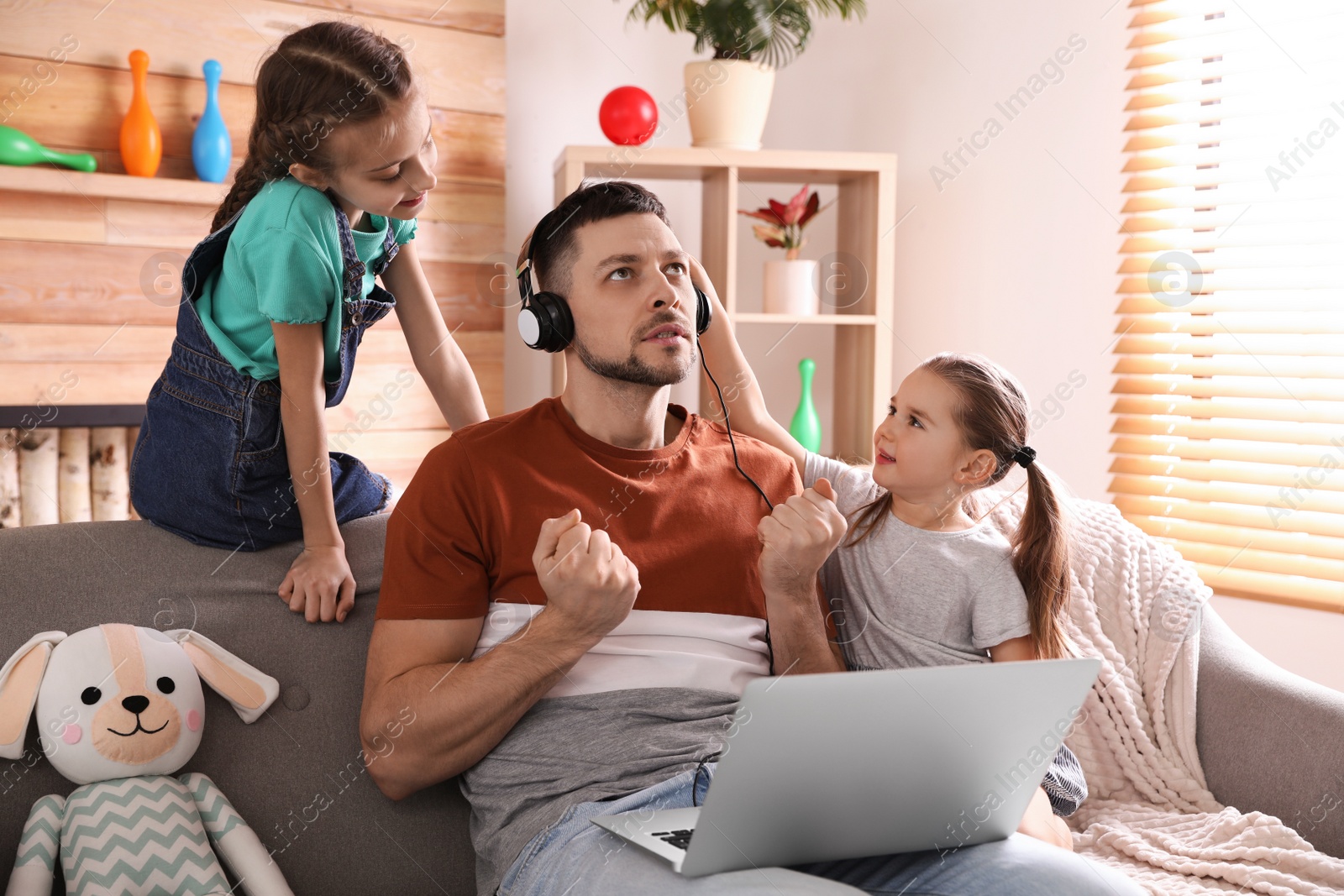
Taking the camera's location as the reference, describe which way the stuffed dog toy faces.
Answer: facing the viewer

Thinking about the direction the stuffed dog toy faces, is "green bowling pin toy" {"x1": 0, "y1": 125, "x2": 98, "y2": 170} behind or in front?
behind

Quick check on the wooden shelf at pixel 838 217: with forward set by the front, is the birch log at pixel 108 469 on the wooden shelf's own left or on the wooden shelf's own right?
on the wooden shelf's own right

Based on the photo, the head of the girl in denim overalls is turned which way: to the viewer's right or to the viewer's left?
to the viewer's right

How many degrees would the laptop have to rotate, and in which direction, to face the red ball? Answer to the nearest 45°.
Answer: approximately 45° to its right

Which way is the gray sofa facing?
toward the camera

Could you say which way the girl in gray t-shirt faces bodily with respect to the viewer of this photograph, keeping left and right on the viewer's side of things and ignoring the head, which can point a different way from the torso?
facing the viewer and to the left of the viewer

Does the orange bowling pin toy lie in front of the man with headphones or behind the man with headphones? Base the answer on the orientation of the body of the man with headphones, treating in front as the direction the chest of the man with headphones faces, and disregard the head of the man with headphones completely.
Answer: behind

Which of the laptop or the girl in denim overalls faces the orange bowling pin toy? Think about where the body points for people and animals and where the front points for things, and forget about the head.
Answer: the laptop

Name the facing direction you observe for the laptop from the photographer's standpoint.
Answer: facing away from the viewer and to the left of the viewer

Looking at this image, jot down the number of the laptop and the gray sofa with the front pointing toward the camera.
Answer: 1

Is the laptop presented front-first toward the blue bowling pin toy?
yes

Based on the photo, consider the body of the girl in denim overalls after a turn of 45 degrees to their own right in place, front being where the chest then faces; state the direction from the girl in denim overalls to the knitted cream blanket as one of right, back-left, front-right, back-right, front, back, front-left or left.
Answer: left

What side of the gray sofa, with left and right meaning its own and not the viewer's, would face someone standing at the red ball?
back
